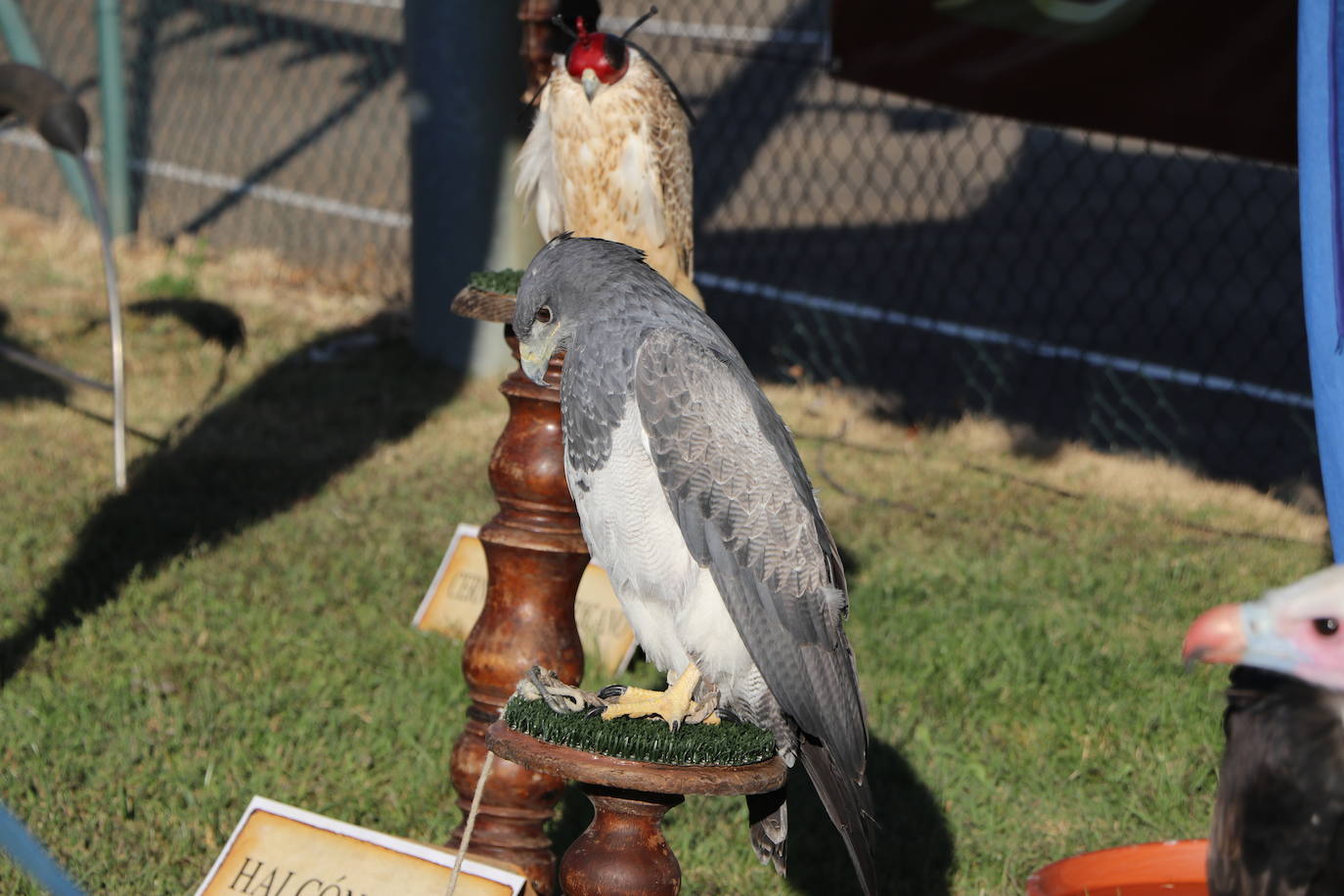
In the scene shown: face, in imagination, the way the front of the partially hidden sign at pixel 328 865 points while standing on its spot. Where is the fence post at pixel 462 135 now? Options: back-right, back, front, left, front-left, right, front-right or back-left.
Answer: back

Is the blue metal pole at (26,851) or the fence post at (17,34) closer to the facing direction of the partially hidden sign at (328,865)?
the blue metal pole

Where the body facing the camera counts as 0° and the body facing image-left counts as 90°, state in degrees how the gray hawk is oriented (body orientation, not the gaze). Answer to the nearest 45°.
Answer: approximately 90°

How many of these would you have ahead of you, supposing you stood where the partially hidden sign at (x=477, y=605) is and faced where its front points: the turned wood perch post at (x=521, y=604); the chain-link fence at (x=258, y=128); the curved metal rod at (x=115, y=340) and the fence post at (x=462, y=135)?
1

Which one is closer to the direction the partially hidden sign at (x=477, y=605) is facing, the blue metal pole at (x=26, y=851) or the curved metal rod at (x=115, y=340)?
the blue metal pole

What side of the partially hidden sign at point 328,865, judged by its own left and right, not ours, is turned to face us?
front

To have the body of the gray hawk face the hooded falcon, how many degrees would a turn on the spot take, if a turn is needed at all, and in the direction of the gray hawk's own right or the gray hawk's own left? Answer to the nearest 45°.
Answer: approximately 90° to the gray hawk's own right

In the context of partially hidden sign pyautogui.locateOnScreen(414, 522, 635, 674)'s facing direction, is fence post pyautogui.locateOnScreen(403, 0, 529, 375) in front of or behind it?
behind

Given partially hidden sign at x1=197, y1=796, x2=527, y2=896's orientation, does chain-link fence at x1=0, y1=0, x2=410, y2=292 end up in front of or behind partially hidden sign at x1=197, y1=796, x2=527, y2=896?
behind
